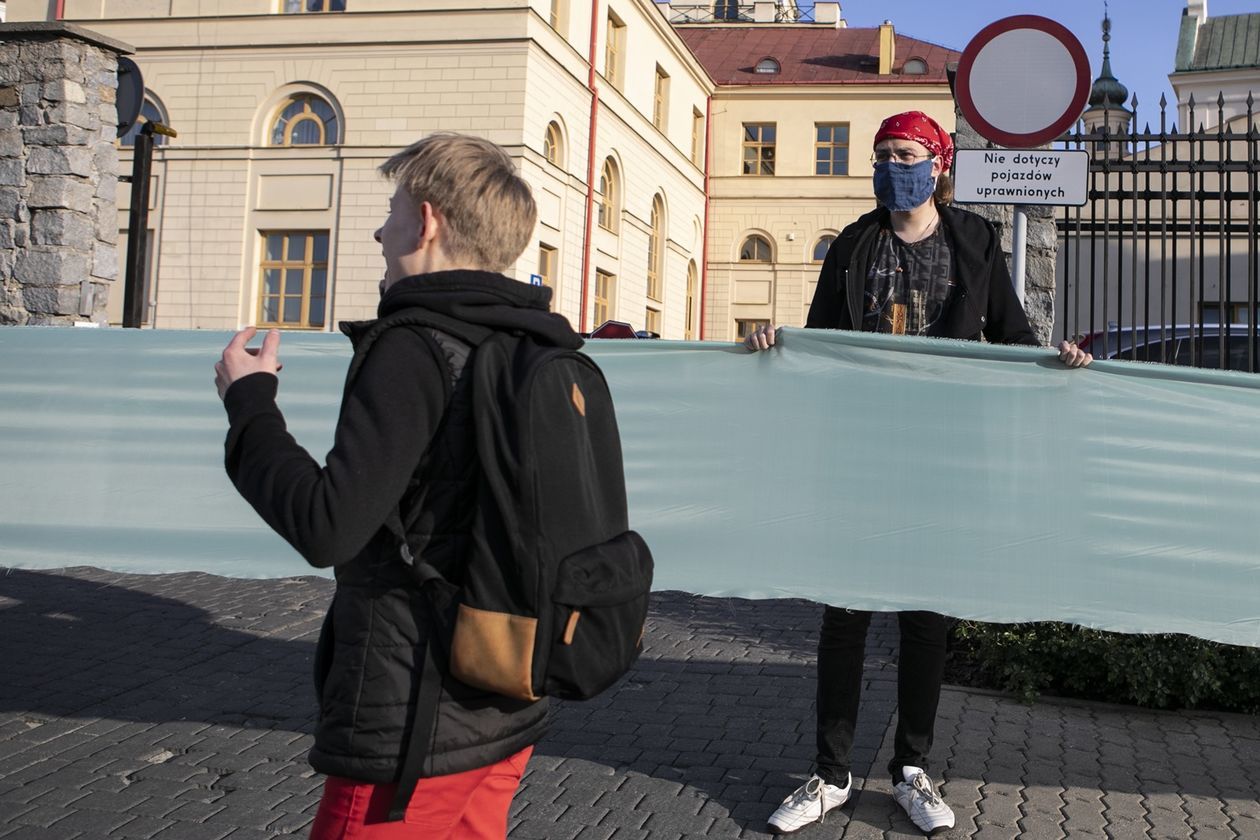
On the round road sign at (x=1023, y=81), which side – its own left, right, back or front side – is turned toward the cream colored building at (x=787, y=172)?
back

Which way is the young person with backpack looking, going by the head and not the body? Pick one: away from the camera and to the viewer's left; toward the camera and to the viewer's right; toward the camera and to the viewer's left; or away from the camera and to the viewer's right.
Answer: away from the camera and to the viewer's left

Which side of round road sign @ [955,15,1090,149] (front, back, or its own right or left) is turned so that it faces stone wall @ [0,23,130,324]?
right

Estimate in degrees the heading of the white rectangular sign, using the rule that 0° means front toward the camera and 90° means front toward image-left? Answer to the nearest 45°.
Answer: approximately 0°

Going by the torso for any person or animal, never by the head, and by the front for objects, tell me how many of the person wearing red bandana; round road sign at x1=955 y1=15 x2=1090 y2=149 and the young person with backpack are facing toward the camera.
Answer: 2

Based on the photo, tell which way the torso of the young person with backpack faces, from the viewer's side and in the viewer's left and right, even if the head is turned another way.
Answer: facing away from the viewer and to the left of the viewer

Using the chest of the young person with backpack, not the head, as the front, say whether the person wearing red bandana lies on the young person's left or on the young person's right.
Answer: on the young person's right

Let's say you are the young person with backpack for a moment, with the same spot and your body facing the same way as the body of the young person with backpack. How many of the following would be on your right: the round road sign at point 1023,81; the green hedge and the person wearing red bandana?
3

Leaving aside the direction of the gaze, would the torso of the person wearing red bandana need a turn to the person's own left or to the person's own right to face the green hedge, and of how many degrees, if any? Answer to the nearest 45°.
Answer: approximately 135° to the person's own left
